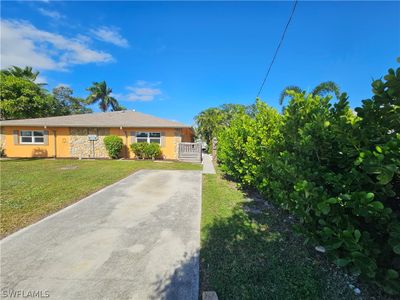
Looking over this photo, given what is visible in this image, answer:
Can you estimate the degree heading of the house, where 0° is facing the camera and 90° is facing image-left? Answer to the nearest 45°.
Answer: approximately 0°

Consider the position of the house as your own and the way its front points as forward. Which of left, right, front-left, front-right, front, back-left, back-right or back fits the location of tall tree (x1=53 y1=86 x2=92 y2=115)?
back

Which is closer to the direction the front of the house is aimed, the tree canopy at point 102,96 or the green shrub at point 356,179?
the green shrub

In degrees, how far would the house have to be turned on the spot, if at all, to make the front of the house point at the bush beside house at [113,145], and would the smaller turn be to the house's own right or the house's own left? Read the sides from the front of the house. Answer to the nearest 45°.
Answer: approximately 45° to the house's own left

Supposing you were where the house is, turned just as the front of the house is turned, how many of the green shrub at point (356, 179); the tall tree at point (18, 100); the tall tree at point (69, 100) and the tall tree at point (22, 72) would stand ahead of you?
1

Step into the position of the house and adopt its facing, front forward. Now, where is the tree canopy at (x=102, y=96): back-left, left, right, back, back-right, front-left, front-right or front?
back

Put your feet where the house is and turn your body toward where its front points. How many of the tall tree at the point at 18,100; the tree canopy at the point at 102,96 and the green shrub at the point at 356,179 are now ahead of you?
1

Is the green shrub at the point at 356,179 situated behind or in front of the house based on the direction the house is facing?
in front

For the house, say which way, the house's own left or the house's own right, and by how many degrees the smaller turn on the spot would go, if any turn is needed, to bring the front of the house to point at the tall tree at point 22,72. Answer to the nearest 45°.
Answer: approximately 135° to the house's own right

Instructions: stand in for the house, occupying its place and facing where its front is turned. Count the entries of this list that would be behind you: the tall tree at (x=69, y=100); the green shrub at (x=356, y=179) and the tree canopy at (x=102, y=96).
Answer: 2

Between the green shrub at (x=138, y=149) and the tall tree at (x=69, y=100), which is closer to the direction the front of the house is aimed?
the green shrub

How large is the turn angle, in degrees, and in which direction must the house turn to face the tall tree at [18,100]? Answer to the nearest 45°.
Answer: approximately 135° to its right

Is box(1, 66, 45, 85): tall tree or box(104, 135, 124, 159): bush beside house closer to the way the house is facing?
the bush beside house

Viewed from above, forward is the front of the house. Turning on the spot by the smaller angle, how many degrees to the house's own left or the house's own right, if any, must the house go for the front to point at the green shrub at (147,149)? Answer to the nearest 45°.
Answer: approximately 45° to the house's own left
